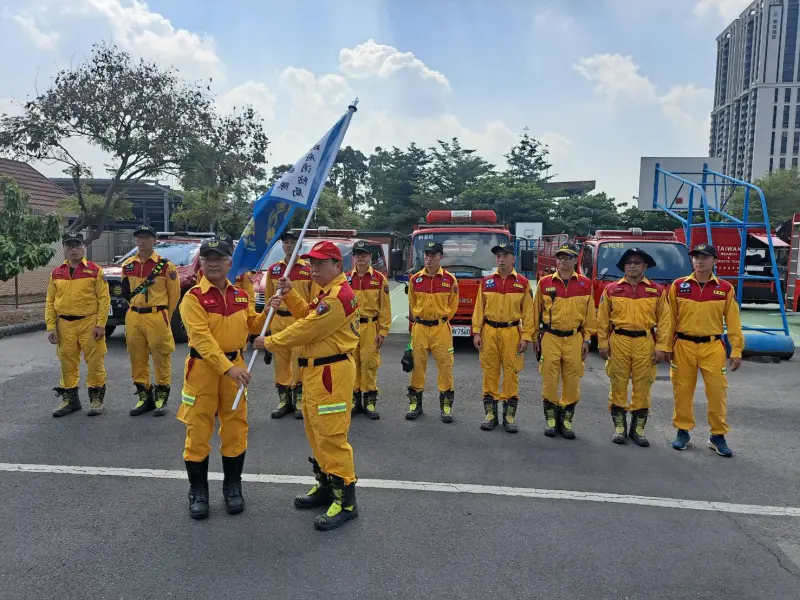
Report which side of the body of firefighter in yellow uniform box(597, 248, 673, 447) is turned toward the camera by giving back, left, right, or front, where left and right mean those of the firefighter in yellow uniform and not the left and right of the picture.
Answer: front

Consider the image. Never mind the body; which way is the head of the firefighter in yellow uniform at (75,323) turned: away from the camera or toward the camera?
toward the camera

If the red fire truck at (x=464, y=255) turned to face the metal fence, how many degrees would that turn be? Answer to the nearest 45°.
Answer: approximately 135° to its right

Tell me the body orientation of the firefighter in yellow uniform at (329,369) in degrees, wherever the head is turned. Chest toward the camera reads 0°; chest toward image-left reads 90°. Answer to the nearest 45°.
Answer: approximately 90°

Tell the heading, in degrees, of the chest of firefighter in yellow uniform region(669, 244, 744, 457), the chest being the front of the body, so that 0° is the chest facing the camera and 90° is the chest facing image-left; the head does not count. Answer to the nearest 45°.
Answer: approximately 0°

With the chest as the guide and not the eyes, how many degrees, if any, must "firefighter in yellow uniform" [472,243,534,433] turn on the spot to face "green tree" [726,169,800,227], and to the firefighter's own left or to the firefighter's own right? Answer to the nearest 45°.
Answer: approximately 135° to the firefighter's own left

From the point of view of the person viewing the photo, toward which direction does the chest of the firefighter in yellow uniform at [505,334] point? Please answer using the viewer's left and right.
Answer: facing the viewer

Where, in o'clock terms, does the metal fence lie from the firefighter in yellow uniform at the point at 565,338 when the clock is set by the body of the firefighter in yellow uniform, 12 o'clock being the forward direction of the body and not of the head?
The metal fence is roughly at 4 o'clock from the firefighter in yellow uniform.

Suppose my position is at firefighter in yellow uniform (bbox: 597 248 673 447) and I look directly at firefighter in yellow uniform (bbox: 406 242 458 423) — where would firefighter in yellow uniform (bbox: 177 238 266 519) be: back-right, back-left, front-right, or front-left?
front-left

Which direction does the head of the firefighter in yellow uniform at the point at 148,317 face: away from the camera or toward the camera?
toward the camera

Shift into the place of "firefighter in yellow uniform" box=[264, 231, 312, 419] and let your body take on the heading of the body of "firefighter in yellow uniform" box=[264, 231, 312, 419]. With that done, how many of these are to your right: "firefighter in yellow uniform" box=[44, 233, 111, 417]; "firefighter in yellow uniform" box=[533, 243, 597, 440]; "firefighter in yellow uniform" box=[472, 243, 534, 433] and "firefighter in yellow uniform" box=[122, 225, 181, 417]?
2

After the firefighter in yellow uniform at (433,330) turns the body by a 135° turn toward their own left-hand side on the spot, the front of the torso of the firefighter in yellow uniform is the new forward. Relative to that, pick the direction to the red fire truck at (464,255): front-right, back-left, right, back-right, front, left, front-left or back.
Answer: front-left

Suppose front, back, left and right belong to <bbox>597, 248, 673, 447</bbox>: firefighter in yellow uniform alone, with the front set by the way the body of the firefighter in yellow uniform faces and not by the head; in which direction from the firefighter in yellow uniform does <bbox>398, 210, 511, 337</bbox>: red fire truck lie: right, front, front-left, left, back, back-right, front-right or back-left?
back-right
